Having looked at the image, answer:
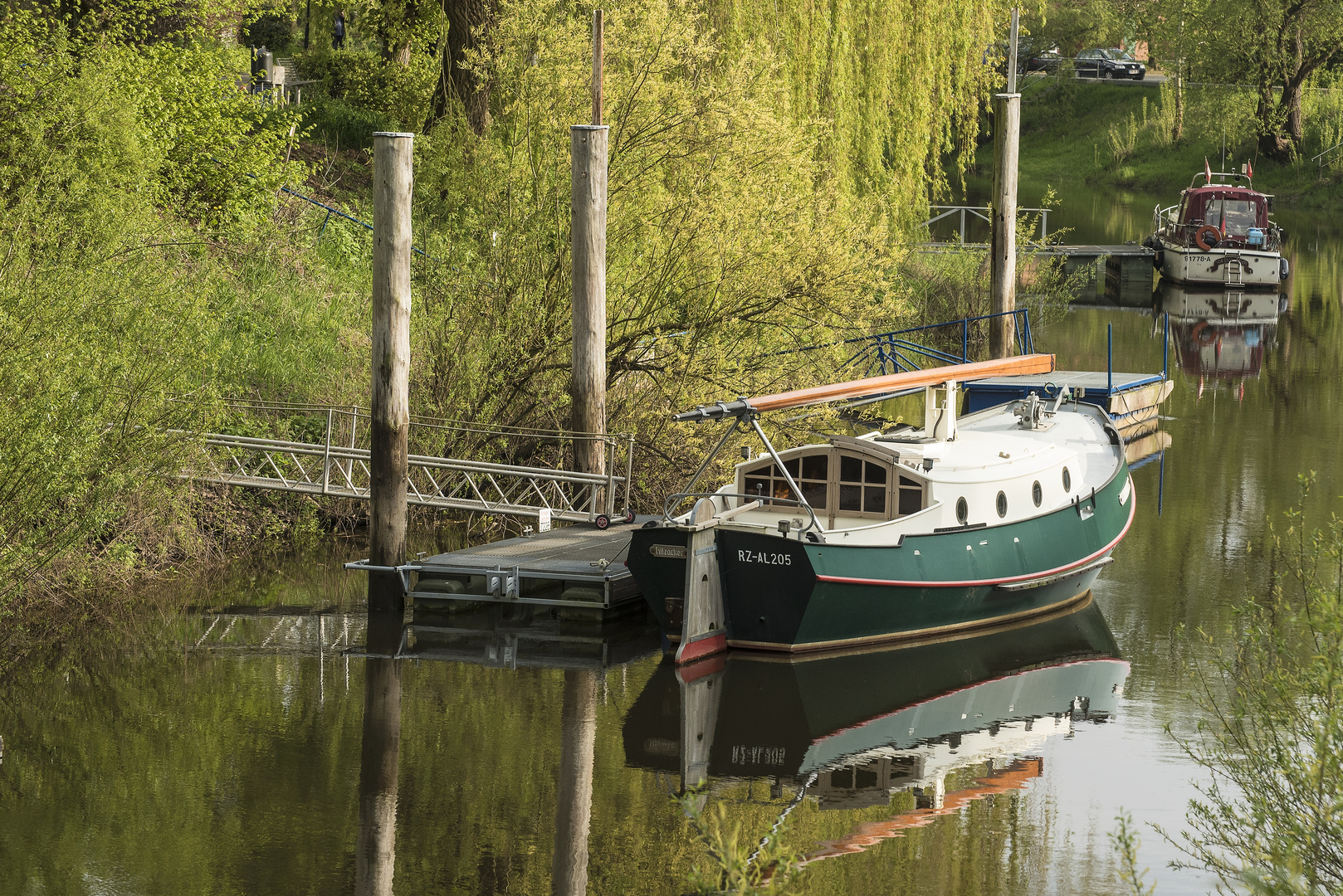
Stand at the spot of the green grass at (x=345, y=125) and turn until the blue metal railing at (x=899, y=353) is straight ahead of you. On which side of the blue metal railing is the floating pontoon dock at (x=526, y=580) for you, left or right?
right

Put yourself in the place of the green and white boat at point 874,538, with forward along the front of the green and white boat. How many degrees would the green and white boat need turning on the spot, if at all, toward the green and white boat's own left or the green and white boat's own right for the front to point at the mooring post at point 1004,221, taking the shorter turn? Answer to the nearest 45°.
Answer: approximately 45° to the green and white boat's own left

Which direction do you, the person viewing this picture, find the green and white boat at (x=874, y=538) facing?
facing away from the viewer and to the right of the viewer

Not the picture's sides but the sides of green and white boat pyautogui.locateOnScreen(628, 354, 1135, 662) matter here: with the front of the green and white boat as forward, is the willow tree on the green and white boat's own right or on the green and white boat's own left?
on the green and white boat's own left

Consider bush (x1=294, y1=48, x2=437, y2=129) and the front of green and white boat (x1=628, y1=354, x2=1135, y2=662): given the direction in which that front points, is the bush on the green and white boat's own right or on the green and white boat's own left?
on the green and white boat's own left

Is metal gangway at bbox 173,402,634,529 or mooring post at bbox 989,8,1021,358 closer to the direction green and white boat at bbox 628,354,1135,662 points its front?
the mooring post

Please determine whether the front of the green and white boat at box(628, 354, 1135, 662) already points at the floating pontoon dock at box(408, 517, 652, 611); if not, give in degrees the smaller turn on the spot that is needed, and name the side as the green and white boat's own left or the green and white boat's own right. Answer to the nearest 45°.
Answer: approximately 135° to the green and white boat's own left

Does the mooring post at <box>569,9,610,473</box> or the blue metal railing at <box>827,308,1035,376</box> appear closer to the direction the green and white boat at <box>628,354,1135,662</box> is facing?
the blue metal railing

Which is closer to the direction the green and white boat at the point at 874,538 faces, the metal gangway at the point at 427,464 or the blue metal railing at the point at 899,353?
the blue metal railing
